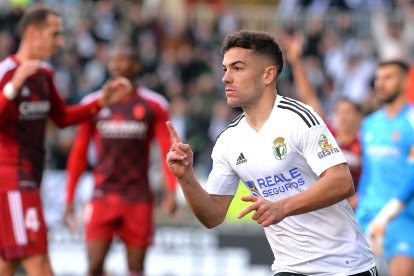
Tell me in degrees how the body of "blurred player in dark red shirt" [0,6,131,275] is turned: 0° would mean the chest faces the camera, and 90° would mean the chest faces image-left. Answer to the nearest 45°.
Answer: approximately 315°

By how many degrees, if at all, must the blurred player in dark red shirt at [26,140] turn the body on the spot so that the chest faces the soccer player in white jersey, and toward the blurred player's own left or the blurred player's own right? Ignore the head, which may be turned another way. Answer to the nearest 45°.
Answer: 0° — they already face them

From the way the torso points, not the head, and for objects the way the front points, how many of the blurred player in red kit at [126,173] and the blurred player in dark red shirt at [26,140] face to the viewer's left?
0

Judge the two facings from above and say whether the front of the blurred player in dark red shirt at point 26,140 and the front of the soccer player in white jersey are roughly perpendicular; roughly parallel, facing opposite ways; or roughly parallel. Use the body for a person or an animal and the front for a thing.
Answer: roughly perpendicular

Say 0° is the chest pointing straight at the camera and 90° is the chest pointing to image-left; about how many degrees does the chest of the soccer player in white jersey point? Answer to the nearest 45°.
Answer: approximately 45°
